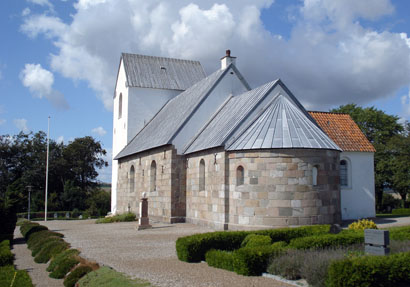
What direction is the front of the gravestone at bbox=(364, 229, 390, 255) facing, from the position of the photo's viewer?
facing the viewer and to the left of the viewer

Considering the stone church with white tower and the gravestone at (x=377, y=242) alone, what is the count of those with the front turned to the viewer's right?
0

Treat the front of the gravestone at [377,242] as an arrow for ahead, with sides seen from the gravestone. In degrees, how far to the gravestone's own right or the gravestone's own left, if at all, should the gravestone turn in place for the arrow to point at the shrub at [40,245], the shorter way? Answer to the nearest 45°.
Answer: approximately 45° to the gravestone's own right

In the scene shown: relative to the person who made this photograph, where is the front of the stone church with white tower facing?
facing away from the viewer and to the left of the viewer

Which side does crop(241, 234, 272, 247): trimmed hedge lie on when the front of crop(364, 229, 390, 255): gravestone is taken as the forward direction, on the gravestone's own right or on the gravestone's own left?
on the gravestone's own right

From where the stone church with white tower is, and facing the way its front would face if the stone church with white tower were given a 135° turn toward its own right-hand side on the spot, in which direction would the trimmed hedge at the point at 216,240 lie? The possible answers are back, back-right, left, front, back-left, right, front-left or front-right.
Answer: right

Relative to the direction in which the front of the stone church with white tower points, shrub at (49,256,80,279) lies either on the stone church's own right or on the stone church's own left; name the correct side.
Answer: on the stone church's own left

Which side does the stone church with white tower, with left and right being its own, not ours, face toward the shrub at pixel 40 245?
left

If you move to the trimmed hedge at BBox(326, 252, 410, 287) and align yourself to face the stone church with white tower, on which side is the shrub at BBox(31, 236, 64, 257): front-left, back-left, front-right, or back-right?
front-left

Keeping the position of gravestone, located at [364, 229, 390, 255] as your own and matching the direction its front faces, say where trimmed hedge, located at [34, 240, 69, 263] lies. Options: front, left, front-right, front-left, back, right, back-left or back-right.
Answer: front-right

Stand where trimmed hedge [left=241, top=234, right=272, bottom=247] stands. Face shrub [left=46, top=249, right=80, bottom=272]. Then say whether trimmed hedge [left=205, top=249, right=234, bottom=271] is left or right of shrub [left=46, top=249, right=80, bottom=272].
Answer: left

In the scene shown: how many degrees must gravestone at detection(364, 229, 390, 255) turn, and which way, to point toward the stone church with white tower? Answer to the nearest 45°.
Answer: approximately 90° to its right

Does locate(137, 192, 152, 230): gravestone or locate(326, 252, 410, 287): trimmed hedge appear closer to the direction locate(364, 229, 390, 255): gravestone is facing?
the trimmed hedge

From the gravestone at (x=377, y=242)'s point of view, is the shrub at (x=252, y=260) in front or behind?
in front

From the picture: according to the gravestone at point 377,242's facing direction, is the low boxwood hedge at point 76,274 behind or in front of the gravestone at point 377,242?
in front
